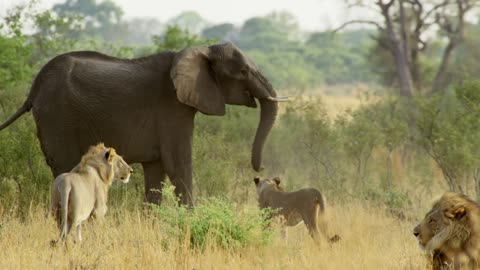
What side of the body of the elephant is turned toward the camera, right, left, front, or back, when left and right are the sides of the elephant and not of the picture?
right

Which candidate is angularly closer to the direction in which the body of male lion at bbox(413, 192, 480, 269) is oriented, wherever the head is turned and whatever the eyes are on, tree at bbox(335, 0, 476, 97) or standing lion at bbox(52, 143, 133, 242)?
the standing lion

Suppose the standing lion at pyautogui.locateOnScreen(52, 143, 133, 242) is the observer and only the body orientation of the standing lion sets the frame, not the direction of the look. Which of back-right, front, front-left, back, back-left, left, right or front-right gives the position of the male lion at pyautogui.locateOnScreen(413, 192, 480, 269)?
right

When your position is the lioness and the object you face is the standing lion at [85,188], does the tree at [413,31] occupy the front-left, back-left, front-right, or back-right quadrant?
back-right

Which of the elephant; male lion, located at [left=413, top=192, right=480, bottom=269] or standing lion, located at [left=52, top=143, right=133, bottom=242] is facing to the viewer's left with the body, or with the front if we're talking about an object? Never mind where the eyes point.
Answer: the male lion

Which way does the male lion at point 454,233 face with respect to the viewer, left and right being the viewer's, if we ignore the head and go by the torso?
facing to the left of the viewer

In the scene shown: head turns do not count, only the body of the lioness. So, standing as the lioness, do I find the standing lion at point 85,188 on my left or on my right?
on my left

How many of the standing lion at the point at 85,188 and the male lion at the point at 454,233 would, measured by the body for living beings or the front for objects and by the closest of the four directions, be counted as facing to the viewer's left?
1

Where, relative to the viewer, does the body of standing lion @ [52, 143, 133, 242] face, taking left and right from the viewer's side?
facing away from the viewer and to the right of the viewer

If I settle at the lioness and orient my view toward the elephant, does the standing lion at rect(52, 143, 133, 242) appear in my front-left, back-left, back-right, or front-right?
front-left

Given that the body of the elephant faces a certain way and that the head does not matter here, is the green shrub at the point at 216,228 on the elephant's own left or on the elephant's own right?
on the elephant's own right

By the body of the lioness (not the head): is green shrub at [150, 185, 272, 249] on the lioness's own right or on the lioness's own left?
on the lioness's own left

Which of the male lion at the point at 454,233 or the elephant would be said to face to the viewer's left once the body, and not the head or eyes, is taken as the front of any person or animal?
the male lion

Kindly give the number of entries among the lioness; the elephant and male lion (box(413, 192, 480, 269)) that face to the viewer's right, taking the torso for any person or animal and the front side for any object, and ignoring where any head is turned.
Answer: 1

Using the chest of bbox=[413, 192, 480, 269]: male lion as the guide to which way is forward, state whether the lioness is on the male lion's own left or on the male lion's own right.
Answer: on the male lion's own right

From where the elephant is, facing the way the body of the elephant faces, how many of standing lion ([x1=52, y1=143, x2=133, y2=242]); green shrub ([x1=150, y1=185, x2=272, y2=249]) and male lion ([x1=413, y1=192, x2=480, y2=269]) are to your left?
0

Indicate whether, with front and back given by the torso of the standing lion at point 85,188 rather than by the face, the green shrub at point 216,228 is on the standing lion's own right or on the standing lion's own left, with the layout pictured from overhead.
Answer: on the standing lion's own right

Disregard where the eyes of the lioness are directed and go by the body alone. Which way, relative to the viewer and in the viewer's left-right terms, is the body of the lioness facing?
facing away from the viewer and to the left of the viewer
